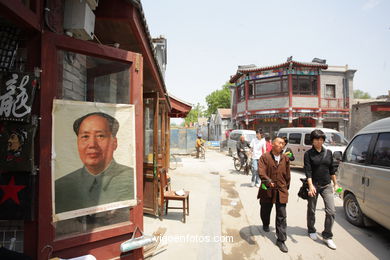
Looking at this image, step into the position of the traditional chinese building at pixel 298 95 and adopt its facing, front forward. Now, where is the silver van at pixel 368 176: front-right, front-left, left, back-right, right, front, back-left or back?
front-left

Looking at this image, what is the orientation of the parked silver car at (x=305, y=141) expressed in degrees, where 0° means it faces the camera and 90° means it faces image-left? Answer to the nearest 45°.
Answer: approximately 315°

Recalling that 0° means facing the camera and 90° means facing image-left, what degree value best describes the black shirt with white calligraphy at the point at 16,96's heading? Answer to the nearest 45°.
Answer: approximately 0°

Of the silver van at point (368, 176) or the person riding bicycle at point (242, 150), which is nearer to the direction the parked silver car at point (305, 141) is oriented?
the silver van

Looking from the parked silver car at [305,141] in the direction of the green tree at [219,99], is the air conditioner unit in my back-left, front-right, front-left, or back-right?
back-left
